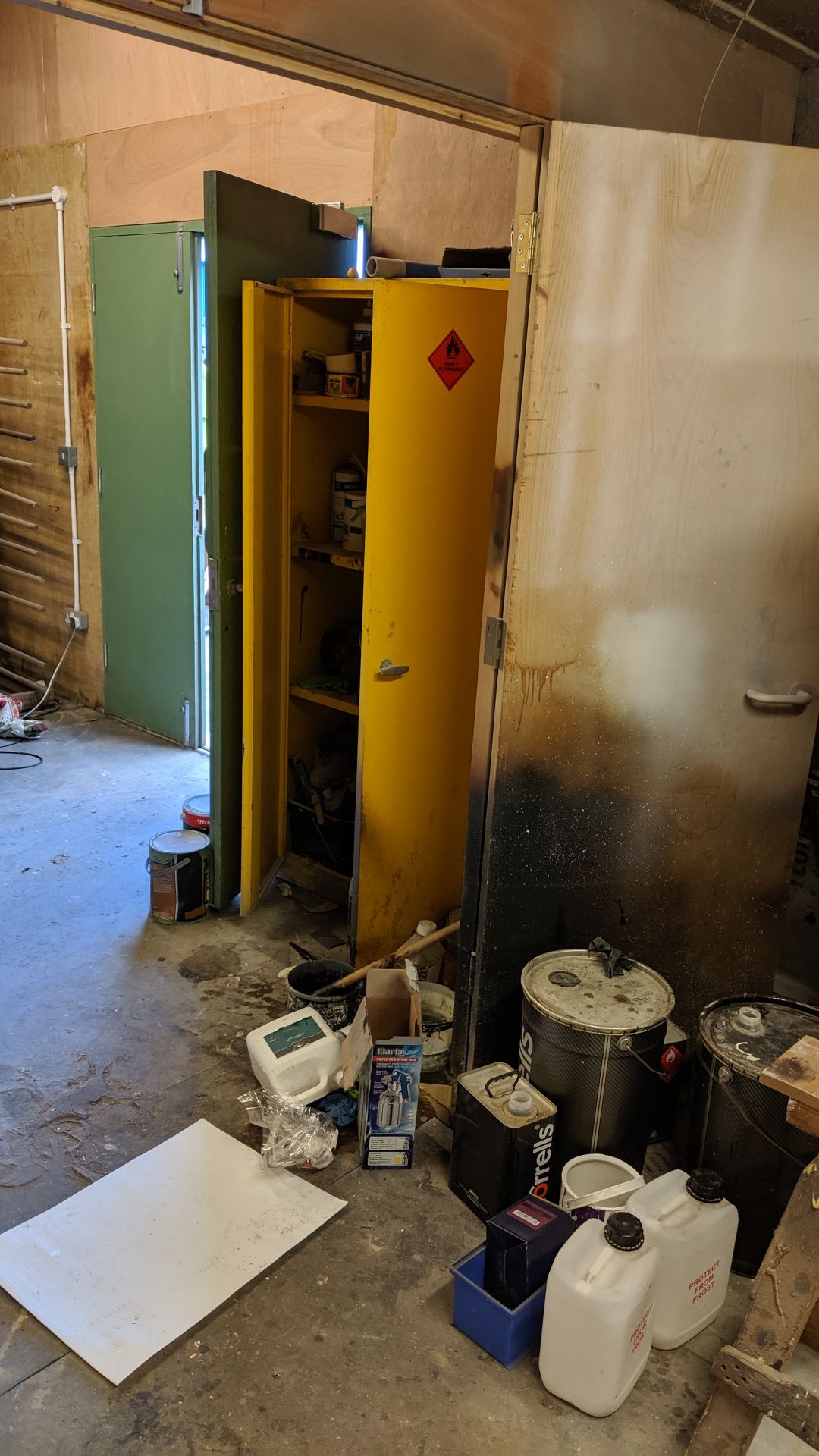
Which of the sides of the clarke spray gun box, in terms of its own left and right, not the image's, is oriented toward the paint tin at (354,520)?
back

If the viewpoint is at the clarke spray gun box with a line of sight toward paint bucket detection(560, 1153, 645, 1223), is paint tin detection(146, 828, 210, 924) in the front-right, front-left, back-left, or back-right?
back-left

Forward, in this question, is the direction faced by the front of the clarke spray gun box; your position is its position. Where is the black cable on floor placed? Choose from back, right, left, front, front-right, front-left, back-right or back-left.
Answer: back-right

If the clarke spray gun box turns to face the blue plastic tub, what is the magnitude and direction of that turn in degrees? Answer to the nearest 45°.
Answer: approximately 45° to its left

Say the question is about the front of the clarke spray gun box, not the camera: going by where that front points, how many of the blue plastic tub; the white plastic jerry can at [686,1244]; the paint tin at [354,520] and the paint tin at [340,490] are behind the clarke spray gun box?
2

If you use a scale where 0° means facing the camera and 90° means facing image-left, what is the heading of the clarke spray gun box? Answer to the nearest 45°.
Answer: approximately 0°

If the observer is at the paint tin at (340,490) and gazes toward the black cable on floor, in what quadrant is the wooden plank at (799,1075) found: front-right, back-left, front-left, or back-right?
back-left

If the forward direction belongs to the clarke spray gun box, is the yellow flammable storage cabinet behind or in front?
behind

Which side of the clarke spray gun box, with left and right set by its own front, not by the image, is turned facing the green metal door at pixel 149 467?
back

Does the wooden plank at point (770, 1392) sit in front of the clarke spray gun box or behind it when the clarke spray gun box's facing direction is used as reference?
in front

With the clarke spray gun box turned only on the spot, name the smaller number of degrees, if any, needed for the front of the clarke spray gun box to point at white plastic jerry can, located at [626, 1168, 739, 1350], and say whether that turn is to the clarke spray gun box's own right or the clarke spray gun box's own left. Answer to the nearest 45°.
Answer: approximately 45° to the clarke spray gun box's own left

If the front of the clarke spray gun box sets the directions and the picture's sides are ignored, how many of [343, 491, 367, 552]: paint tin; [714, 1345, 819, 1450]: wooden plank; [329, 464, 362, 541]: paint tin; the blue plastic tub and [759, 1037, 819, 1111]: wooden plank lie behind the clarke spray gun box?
2

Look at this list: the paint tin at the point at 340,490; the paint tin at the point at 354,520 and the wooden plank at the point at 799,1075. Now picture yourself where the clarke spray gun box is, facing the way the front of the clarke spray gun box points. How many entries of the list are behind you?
2
